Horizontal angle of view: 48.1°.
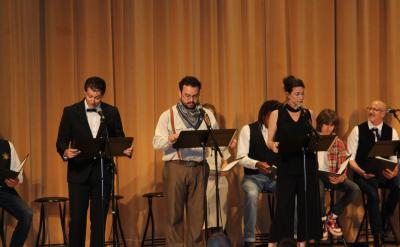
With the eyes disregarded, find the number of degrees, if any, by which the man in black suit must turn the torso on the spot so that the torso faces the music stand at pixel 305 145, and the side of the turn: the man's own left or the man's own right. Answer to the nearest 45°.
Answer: approximately 90° to the man's own left

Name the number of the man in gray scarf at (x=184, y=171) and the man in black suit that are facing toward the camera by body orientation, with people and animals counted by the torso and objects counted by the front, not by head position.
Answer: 2

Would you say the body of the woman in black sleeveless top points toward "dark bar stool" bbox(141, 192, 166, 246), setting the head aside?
no

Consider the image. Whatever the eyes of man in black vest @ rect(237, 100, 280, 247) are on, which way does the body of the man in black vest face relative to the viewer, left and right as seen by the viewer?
facing the viewer and to the right of the viewer

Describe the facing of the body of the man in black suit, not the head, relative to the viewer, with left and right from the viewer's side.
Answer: facing the viewer

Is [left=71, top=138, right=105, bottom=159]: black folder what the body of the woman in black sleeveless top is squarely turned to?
no

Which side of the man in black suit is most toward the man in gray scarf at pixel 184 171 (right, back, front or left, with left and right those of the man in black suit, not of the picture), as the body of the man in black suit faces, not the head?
left

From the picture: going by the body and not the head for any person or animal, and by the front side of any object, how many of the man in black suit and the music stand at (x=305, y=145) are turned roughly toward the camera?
1

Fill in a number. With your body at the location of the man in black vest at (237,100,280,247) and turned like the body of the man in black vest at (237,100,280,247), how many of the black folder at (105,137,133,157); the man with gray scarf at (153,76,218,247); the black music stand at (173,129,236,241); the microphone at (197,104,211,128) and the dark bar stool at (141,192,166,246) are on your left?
0

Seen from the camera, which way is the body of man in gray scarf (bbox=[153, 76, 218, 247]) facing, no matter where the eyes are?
toward the camera

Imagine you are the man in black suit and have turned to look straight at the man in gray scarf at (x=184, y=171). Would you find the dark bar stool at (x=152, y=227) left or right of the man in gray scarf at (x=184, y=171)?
left

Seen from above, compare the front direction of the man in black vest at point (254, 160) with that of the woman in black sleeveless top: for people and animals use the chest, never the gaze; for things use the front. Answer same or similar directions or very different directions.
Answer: same or similar directions

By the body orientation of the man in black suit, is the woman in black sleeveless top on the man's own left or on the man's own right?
on the man's own left

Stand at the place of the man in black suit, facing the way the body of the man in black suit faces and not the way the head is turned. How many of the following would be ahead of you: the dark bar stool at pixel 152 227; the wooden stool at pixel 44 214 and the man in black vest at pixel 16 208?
0

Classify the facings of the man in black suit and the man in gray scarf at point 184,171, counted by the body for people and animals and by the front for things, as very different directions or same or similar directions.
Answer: same or similar directions
